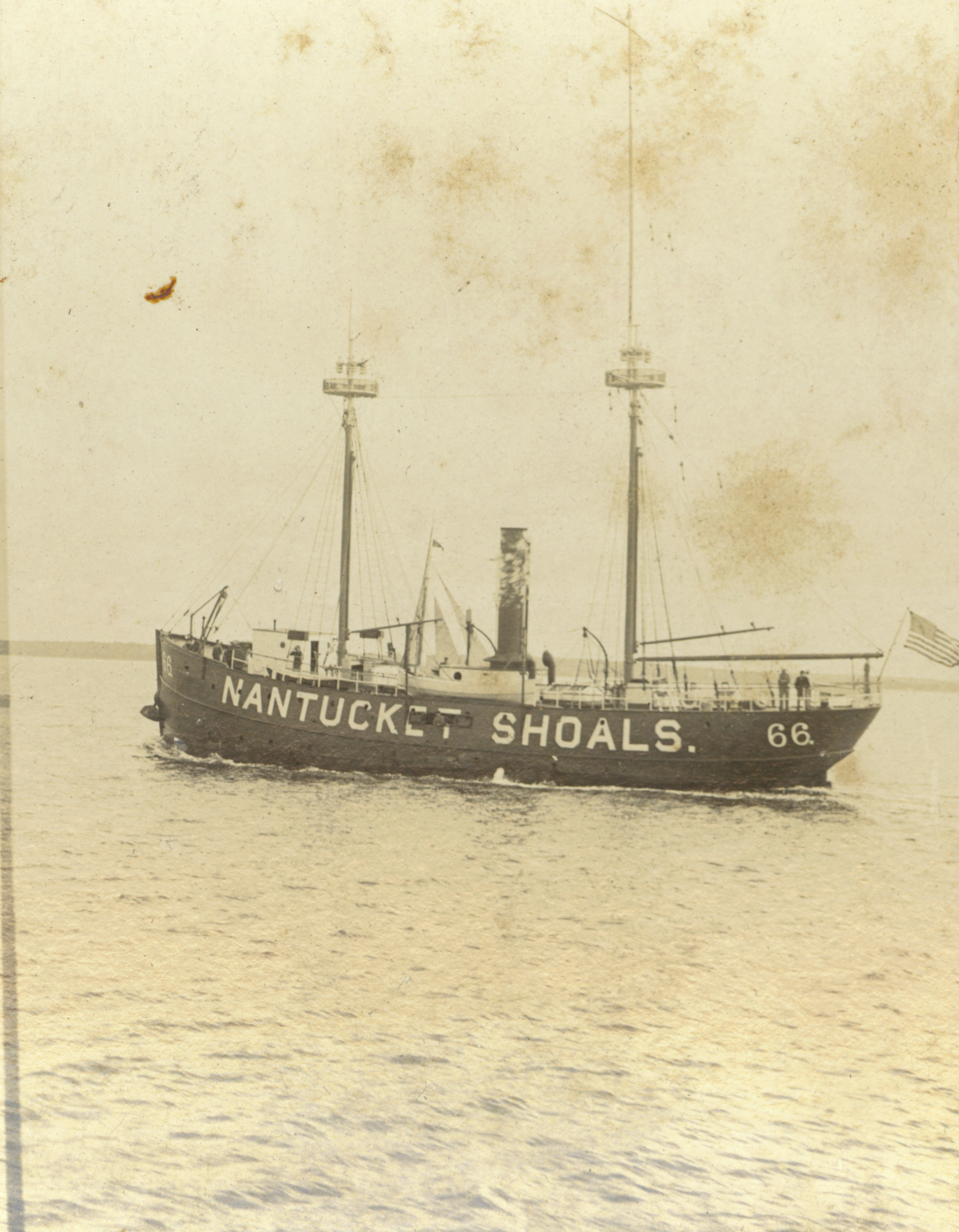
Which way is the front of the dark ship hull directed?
to the viewer's left
